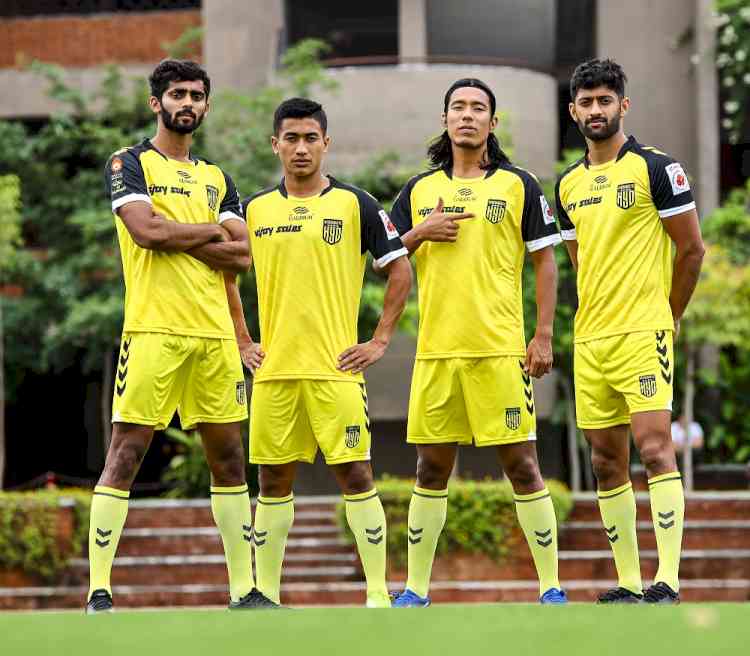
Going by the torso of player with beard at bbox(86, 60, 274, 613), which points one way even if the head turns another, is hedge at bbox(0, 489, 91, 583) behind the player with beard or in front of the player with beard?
behind

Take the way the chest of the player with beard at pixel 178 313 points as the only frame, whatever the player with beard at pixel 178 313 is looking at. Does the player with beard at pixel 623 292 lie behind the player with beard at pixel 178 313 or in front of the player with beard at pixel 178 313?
in front

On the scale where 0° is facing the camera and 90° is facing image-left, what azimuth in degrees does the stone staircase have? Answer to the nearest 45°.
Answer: approximately 0°

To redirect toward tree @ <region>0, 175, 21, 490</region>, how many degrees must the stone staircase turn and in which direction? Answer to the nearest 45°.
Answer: approximately 135° to its right

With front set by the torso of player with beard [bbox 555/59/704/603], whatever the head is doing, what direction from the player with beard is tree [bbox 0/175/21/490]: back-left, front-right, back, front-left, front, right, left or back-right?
right
